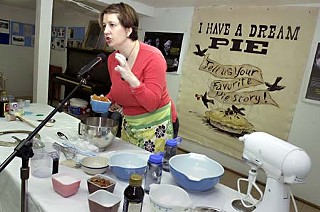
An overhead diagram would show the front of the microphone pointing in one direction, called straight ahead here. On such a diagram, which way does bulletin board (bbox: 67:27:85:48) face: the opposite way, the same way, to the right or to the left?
to the right

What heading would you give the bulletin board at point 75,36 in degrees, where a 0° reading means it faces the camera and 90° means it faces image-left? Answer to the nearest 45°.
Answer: approximately 0°

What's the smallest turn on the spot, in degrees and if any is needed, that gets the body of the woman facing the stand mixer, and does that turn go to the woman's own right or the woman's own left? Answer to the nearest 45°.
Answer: approximately 90° to the woman's own left

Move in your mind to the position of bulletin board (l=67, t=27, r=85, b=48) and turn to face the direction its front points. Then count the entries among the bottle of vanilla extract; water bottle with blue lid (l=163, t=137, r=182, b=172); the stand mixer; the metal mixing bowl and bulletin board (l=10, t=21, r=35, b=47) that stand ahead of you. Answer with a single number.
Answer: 4

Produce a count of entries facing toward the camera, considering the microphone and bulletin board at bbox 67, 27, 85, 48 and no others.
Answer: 1

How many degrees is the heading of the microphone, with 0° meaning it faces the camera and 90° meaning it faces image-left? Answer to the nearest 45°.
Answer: approximately 270°

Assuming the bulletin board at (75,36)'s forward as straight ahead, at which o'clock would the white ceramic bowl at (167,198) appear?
The white ceramic bowl is roughly at 12 o'clock from the bulletin board.
